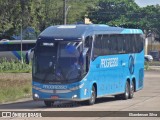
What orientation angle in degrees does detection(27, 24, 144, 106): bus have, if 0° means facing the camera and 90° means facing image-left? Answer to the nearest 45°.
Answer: approximately 45°
